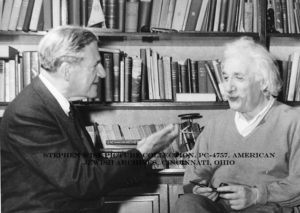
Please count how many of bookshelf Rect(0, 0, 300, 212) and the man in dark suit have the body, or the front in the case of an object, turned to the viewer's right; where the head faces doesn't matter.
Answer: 1

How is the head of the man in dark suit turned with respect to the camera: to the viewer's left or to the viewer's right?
to the viewer's right

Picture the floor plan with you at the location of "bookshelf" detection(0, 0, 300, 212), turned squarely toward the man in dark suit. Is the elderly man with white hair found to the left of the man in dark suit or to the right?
left

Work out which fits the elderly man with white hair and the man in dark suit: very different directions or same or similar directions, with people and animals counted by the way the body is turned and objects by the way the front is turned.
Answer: very different directions

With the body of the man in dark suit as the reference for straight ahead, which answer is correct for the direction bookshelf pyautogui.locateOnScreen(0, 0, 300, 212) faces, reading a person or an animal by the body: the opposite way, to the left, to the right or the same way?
to the right

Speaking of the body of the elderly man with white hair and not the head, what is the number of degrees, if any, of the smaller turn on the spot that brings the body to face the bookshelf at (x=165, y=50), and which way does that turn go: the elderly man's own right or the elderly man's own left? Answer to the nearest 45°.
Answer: approximately 90° to the elderly man's own right

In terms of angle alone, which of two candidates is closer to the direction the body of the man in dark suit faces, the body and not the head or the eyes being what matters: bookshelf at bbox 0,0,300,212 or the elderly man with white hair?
the elderly man with white hair

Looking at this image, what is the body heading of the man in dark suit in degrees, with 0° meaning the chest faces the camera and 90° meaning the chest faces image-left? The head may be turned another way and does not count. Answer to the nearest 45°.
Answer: approximately 270°

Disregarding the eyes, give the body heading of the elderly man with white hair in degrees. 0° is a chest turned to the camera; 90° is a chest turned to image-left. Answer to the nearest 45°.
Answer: approximately 45°
